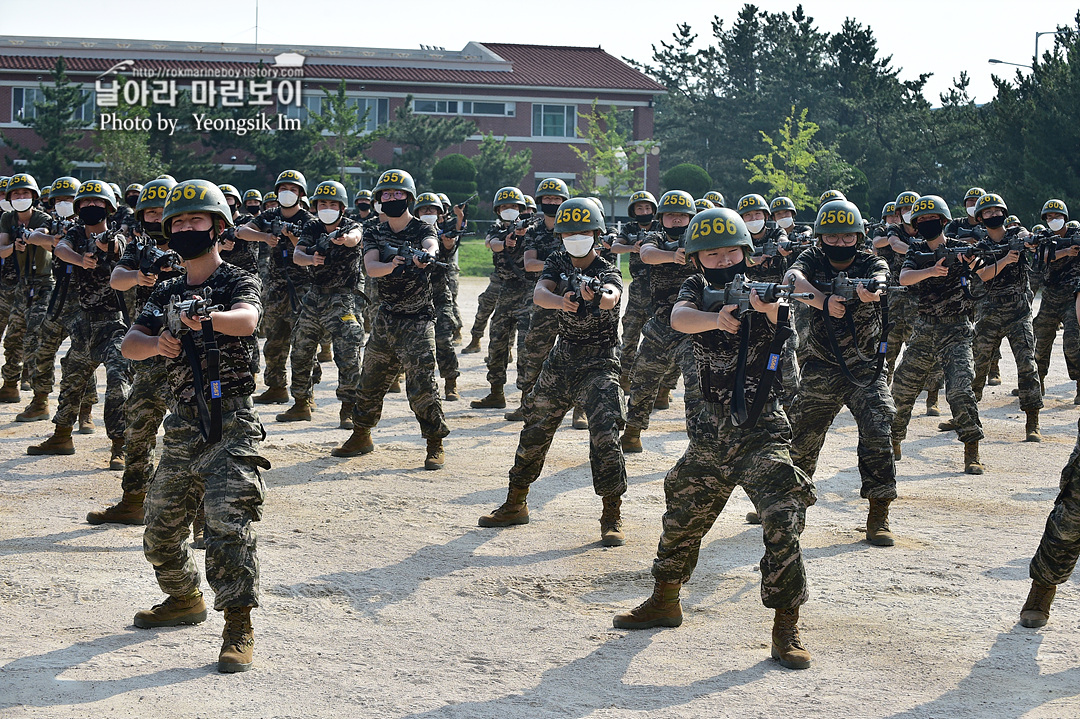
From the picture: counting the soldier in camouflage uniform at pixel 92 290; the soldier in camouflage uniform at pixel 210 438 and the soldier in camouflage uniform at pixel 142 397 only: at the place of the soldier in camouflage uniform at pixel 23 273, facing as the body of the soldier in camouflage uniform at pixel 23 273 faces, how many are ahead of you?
3

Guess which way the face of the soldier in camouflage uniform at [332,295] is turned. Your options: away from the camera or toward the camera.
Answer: toward the camera

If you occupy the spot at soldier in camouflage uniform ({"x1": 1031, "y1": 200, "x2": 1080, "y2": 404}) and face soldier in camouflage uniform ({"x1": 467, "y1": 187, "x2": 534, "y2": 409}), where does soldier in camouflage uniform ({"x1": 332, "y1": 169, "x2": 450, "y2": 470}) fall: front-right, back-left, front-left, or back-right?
front-left

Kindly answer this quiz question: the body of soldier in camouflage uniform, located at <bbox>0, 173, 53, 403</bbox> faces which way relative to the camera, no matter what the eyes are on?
toward the camera

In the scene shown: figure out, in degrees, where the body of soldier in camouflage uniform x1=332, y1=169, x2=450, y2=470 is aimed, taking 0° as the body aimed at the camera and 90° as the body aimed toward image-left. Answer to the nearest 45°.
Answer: approximately 0°

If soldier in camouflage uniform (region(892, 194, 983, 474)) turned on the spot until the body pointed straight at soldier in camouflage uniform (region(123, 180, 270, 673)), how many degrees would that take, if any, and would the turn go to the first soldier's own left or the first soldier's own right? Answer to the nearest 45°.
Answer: approximately 45° to the first soldier's own right

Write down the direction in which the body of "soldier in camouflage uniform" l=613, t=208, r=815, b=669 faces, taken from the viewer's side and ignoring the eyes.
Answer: toward the camera

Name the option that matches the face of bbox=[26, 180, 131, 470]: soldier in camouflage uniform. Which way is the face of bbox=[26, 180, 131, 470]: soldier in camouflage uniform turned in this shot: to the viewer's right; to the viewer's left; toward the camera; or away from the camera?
toward the camera

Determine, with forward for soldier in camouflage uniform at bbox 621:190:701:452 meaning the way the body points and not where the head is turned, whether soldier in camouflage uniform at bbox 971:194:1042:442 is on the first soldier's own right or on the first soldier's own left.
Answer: on the first soldier's own left

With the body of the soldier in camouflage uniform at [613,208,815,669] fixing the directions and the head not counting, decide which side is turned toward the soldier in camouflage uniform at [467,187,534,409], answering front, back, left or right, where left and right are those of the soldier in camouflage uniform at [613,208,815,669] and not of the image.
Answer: back

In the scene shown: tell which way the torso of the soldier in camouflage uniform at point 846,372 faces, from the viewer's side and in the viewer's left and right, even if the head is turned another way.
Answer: facing the viewer

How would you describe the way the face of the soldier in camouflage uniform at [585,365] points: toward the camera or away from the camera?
toward the camera

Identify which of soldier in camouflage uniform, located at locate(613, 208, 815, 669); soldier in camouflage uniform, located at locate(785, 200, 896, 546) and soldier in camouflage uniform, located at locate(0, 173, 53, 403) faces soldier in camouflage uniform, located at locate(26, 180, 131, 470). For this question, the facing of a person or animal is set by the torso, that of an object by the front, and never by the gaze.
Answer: soldier in camouflage uniform, located at locate(0, 173, 53, 403)

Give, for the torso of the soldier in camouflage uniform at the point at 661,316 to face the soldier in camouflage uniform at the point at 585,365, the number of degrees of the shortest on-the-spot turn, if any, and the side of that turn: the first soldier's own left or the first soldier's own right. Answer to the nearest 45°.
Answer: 0° — they already face them

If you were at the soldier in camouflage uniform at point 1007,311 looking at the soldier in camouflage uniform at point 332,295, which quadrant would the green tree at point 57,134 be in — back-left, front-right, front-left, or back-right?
front-right
